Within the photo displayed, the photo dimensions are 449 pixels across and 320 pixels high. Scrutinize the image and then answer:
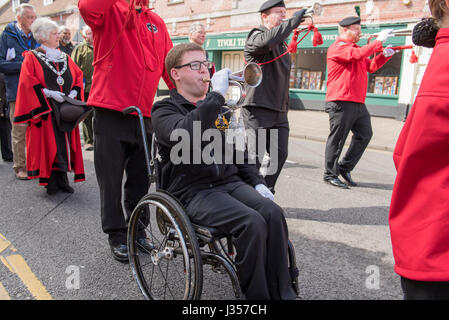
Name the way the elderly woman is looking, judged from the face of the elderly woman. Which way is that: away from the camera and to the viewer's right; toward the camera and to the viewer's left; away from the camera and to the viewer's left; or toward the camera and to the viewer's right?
toward the camera and to the viewer's right

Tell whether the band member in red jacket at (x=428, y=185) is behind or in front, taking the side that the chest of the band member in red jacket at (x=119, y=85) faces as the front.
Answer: in front

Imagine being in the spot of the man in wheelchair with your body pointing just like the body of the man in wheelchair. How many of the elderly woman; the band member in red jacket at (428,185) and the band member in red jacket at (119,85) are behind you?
2

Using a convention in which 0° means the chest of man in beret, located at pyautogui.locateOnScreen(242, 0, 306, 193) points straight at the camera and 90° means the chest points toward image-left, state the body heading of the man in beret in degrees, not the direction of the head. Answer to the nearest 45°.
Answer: approximately 315°

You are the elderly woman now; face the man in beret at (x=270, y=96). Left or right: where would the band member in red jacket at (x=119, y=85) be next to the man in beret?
right

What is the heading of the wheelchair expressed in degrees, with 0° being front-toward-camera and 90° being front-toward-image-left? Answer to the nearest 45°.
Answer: approximately 315°

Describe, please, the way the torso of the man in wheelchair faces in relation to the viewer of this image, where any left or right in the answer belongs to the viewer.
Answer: facing the viewer and to the right of the viewer

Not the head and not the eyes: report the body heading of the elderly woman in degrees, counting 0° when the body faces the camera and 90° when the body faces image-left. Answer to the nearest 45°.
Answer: approximately 315°
